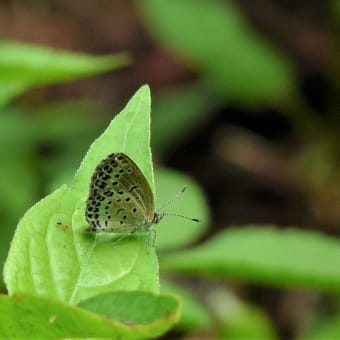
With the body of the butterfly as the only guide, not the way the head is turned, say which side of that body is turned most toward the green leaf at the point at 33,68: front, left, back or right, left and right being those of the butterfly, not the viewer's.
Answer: left

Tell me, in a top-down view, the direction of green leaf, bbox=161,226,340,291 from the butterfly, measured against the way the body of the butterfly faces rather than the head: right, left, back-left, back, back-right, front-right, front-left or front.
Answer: front-left

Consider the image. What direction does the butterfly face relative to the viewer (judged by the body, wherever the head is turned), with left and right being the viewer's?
facing to the right of the viewer

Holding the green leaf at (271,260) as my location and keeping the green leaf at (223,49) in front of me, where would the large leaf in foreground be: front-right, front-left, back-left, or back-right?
back-left

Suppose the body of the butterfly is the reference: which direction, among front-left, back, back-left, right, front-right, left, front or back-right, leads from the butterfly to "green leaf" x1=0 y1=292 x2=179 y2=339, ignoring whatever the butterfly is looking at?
right
